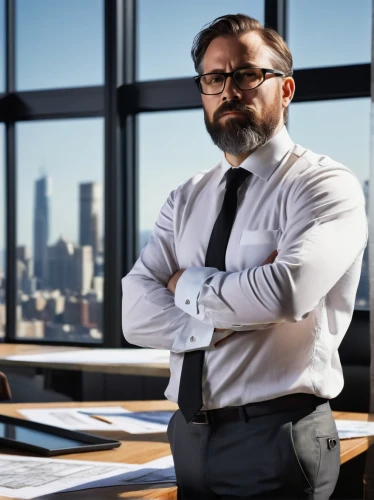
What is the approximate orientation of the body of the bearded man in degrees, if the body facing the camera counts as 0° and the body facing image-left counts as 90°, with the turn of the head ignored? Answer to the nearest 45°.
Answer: approximately 45°

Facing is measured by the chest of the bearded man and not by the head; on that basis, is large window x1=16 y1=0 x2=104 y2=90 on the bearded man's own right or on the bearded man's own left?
on the bearded man's own right

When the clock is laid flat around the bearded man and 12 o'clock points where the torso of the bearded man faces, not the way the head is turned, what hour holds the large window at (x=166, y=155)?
The large window is roughly at 4 o'clock from the bearded man.

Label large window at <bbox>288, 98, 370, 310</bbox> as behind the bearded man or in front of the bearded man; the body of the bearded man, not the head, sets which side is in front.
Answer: behind

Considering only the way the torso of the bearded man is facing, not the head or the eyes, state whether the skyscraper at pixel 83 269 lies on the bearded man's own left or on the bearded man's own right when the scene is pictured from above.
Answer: on the bearded man's own right

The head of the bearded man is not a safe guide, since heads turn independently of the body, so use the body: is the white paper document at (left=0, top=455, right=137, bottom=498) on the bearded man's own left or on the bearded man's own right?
on the bearded man's own right

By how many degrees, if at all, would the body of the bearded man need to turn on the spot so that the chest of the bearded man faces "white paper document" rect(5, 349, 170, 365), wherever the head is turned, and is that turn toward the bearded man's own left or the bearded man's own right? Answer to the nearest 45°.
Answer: approximately 135° to the bearded man's own right
